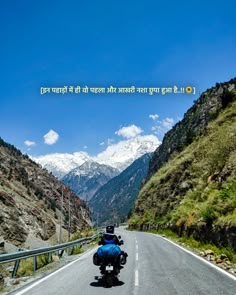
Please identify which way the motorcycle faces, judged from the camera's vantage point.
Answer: facing away from the viewer
